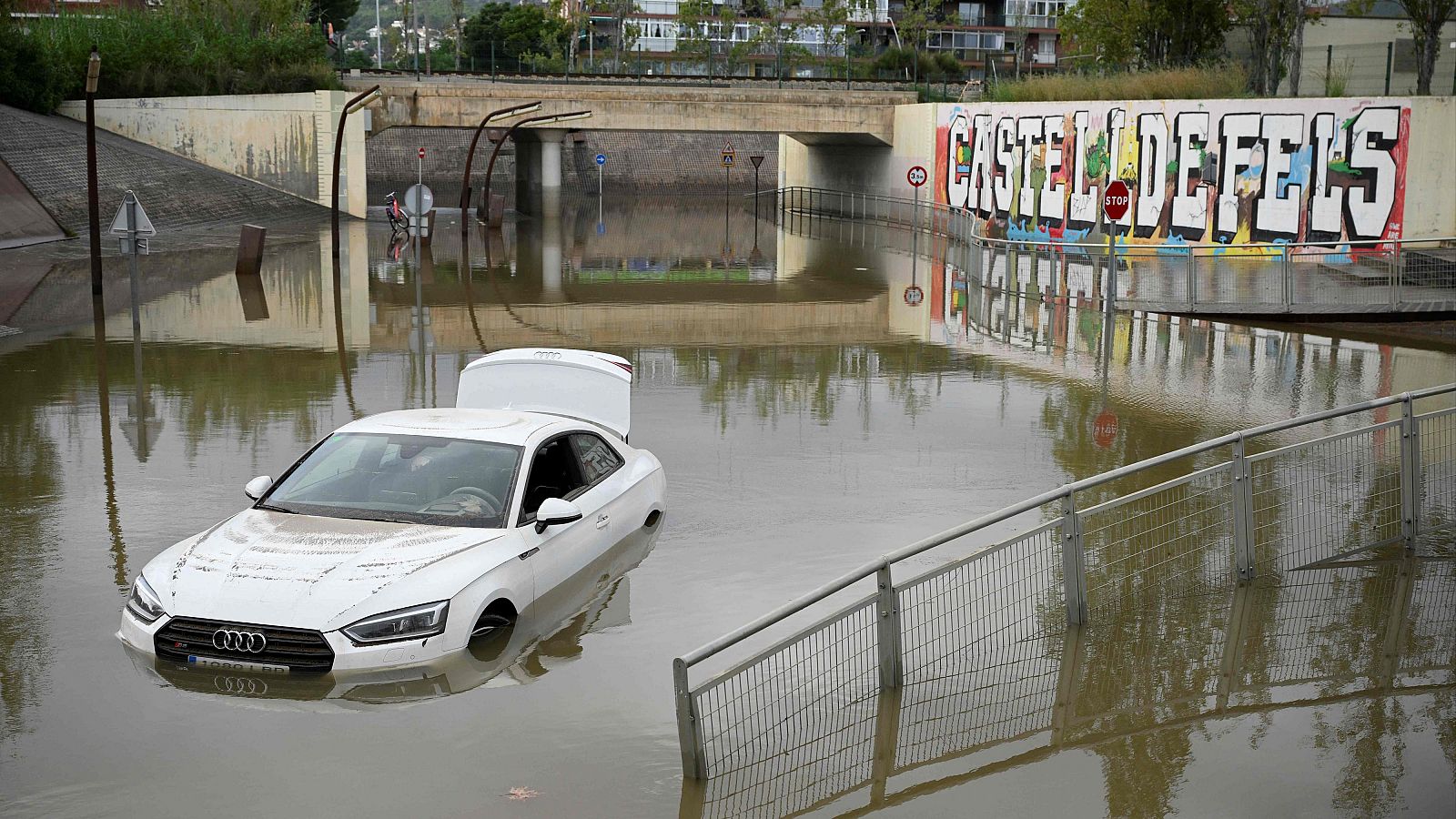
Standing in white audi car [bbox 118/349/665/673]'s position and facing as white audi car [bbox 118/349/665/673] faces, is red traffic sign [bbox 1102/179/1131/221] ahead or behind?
behind

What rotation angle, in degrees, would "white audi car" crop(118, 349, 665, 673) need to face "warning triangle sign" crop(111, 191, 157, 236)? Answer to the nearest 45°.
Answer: approximately 135° to its right

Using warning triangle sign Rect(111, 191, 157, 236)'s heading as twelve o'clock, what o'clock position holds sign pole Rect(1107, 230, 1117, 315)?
The sign pole is roughly at 3 o'clock from the warning triangle sign.

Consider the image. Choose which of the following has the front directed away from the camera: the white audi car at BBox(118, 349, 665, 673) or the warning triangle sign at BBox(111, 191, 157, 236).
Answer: the warning triangle sign

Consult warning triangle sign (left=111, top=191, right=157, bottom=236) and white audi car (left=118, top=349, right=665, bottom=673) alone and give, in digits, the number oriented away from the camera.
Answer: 1

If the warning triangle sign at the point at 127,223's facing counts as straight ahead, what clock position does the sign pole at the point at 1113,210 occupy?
The sign pole is roughly at 3 o'clock from the warning triangle sign.

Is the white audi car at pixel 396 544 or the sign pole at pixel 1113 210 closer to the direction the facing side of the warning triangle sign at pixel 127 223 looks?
the sign pole

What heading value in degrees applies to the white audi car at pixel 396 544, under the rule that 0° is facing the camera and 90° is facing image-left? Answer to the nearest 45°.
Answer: approximately 45°

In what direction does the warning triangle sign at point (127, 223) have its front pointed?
away from the camera

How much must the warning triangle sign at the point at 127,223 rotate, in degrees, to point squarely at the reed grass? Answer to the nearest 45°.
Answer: approximately 45° to its right

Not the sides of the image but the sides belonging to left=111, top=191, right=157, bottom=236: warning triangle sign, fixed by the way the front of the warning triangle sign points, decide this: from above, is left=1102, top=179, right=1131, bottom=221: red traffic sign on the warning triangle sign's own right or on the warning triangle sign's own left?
on the warning triangle sign's own right

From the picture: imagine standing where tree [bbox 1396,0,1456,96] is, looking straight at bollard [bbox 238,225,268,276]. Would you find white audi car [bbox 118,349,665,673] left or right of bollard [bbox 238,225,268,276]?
left
